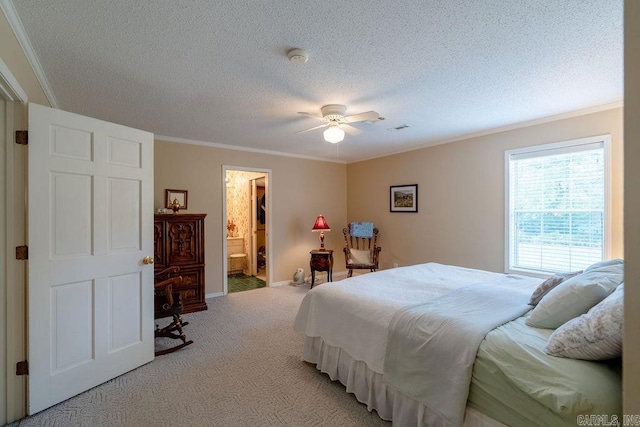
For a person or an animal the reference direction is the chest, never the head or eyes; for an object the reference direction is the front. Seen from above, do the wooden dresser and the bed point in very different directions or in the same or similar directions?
very different directions

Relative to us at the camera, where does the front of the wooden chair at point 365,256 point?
facing the viewer

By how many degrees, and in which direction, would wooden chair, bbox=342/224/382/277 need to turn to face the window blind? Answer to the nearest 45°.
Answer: approximately 45° to its left

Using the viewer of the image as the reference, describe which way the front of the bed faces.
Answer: facing away from the viewer and to the left of the viewer

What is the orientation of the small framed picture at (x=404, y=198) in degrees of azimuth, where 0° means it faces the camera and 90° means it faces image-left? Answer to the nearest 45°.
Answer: approximately 45°

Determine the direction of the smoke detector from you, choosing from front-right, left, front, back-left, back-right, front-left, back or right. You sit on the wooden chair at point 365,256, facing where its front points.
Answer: front

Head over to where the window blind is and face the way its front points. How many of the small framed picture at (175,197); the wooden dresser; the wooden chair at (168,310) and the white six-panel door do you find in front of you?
4

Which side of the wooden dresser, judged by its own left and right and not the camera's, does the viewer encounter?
front

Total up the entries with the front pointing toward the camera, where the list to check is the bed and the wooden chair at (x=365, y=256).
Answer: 1

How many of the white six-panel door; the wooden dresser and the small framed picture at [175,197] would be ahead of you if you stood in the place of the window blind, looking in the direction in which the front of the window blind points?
3

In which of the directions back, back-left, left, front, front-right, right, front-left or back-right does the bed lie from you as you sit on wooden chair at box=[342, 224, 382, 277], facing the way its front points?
front

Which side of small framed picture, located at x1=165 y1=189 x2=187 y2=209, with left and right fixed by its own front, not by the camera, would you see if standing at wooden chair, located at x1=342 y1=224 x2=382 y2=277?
left

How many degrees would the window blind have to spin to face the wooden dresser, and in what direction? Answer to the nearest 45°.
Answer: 0° — it already faces it
